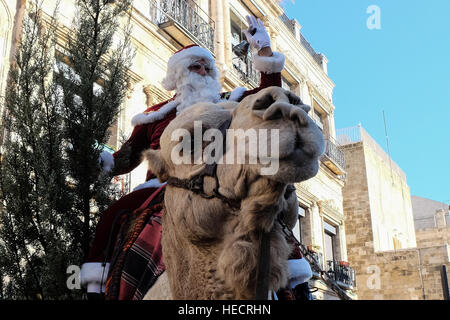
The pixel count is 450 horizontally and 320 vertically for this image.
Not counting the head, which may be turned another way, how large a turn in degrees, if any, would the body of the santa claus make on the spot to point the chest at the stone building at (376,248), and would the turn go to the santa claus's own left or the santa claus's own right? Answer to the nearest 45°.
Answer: approximately 135° to the santa claus's own left

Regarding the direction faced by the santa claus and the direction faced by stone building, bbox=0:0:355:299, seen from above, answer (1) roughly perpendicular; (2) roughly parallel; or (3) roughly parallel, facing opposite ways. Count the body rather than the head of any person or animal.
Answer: roughly parallel

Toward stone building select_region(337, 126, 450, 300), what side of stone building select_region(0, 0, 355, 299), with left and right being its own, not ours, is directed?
left

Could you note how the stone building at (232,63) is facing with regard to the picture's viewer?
facing the viewer and to the right of the viewer

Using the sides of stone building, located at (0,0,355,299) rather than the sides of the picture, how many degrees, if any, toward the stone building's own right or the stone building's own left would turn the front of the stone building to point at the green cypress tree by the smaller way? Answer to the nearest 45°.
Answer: approximately 45° to the stone building's own right

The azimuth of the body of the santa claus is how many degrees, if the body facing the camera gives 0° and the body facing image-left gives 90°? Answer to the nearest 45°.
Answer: approximately 315°

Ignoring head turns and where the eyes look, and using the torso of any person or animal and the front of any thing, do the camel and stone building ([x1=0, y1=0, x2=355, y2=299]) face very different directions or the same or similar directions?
same or similar directions

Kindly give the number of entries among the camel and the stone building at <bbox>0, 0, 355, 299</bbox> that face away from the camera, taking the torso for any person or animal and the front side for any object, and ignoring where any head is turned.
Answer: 0
